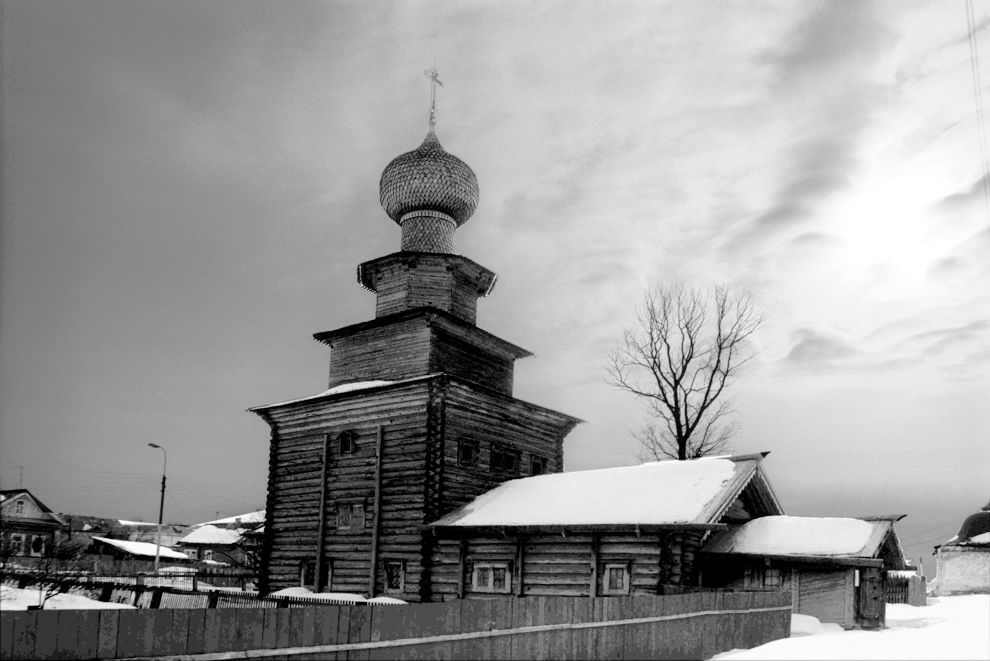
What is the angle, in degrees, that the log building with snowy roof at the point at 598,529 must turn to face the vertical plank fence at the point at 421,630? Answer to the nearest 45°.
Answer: approximately 45° to its right

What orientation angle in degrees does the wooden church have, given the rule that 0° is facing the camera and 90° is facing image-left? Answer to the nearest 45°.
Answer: approximately 315°

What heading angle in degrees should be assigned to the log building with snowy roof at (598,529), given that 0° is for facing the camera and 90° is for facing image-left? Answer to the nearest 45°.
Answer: approximately 315°

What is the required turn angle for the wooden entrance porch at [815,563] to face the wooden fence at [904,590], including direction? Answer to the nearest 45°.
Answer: approximately 135° to its left

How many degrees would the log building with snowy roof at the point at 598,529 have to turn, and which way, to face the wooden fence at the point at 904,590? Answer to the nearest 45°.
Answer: approximately 90° to its left

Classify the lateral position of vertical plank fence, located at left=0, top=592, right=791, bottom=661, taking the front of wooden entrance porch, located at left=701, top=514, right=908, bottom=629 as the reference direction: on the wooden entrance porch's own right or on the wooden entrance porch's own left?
on the wooden entrance porch's own right

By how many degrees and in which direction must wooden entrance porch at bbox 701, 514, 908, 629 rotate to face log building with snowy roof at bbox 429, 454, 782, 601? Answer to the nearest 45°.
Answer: approximately 135° to its right
